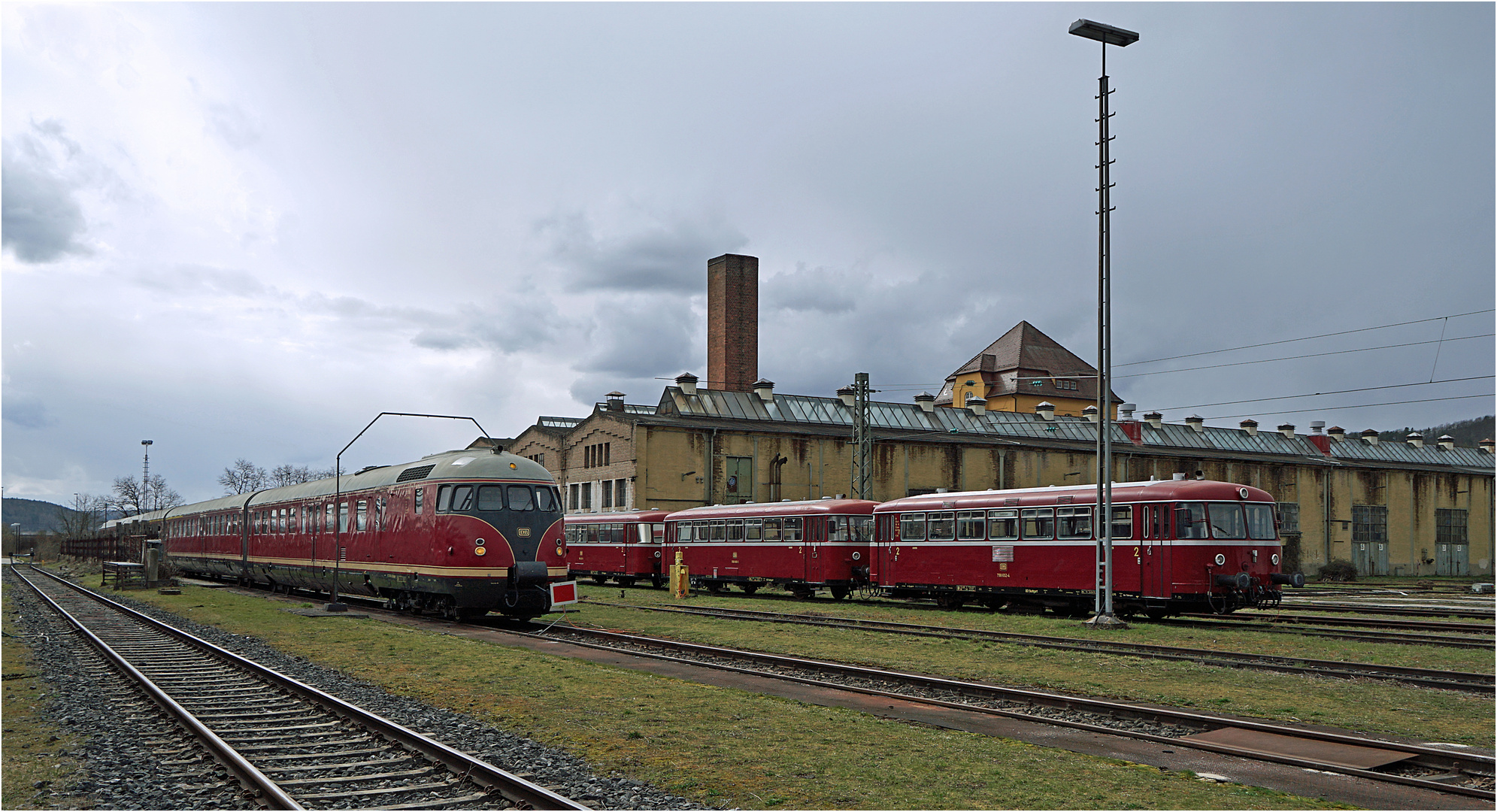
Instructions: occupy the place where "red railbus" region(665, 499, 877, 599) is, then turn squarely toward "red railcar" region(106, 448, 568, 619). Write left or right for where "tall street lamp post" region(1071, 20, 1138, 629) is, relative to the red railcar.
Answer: left
